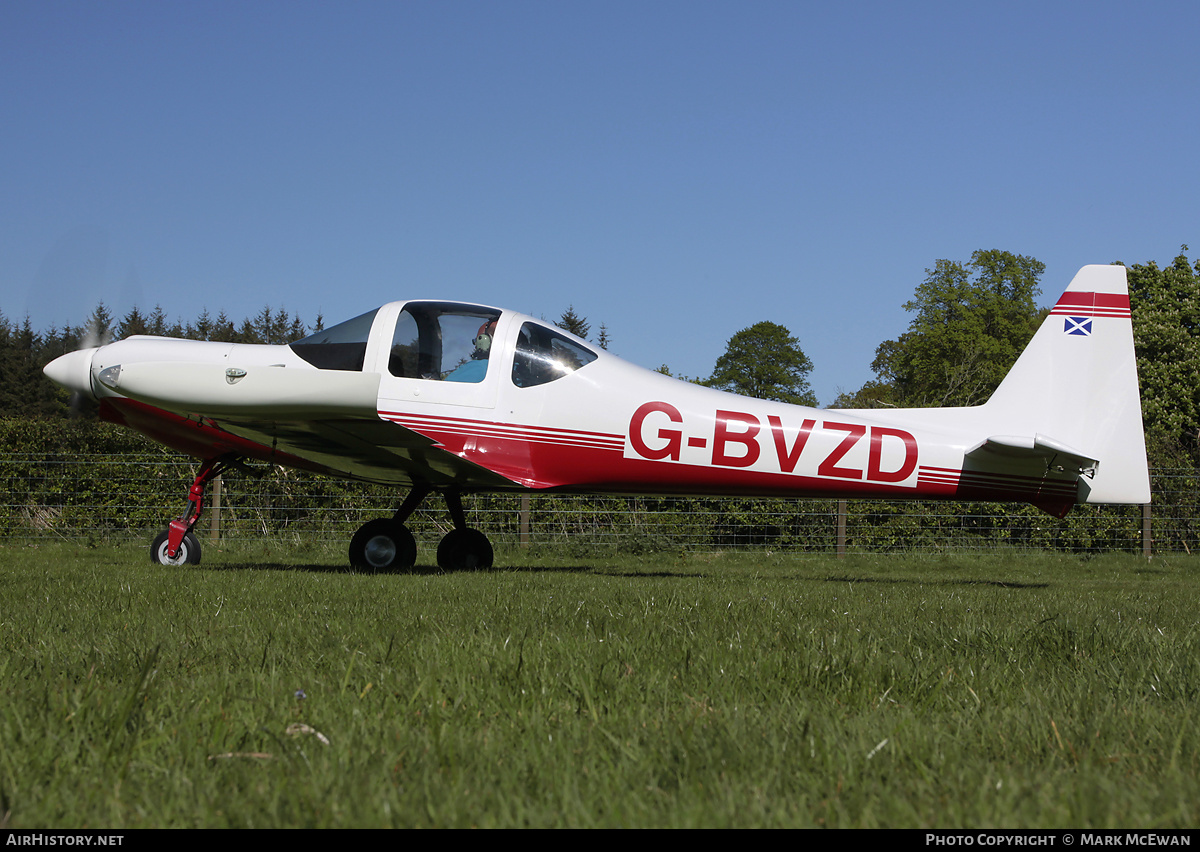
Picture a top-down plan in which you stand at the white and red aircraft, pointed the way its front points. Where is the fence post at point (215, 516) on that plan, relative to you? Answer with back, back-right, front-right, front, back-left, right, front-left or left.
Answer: front-right

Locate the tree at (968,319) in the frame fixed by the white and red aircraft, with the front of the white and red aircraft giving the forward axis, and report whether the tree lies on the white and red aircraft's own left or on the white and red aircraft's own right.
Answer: on the white and red aircraft's own right

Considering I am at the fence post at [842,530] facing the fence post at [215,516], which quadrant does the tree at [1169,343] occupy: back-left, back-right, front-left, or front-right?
back-right

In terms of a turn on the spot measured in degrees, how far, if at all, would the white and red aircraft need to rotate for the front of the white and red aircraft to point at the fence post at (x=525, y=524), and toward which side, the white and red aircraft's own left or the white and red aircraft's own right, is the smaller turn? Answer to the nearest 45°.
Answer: approximately 90° to the white and red aircraft's own right

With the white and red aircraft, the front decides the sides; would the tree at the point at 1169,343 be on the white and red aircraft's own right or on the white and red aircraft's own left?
on the white and red aircraft's own right

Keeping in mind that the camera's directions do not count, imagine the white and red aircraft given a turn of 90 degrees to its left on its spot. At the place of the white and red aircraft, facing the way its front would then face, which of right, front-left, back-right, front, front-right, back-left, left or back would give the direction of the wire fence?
back

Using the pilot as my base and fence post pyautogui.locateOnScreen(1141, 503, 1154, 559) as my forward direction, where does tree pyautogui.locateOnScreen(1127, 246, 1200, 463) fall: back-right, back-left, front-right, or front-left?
front-left

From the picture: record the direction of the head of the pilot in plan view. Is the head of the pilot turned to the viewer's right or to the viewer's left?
to the viewer's left

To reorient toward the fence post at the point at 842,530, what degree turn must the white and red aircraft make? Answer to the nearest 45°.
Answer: approximately 135° to its right

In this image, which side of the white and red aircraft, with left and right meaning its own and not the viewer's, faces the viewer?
left

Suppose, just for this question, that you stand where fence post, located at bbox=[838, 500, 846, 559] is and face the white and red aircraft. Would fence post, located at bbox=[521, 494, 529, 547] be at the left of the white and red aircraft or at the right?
right

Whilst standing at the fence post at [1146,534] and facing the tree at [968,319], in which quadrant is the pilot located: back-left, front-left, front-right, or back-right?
back-left
